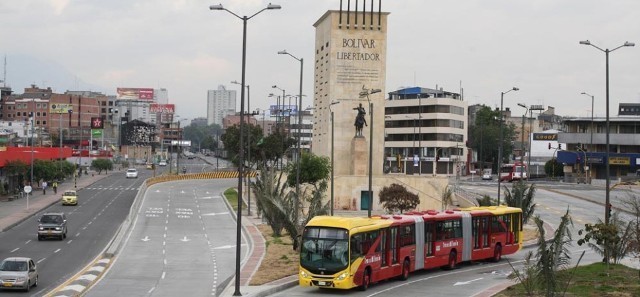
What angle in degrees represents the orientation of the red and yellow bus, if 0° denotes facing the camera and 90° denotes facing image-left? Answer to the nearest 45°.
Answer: approximately 45°

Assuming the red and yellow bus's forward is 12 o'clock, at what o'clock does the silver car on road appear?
The silver car on road is roughly at 1 o'clock from the red and yellow bus.

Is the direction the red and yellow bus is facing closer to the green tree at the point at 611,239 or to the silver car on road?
the silver car on road

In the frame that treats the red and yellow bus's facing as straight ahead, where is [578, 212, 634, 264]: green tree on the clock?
The green tree is roughly at 7 o'clock from the red and yellow bus.
